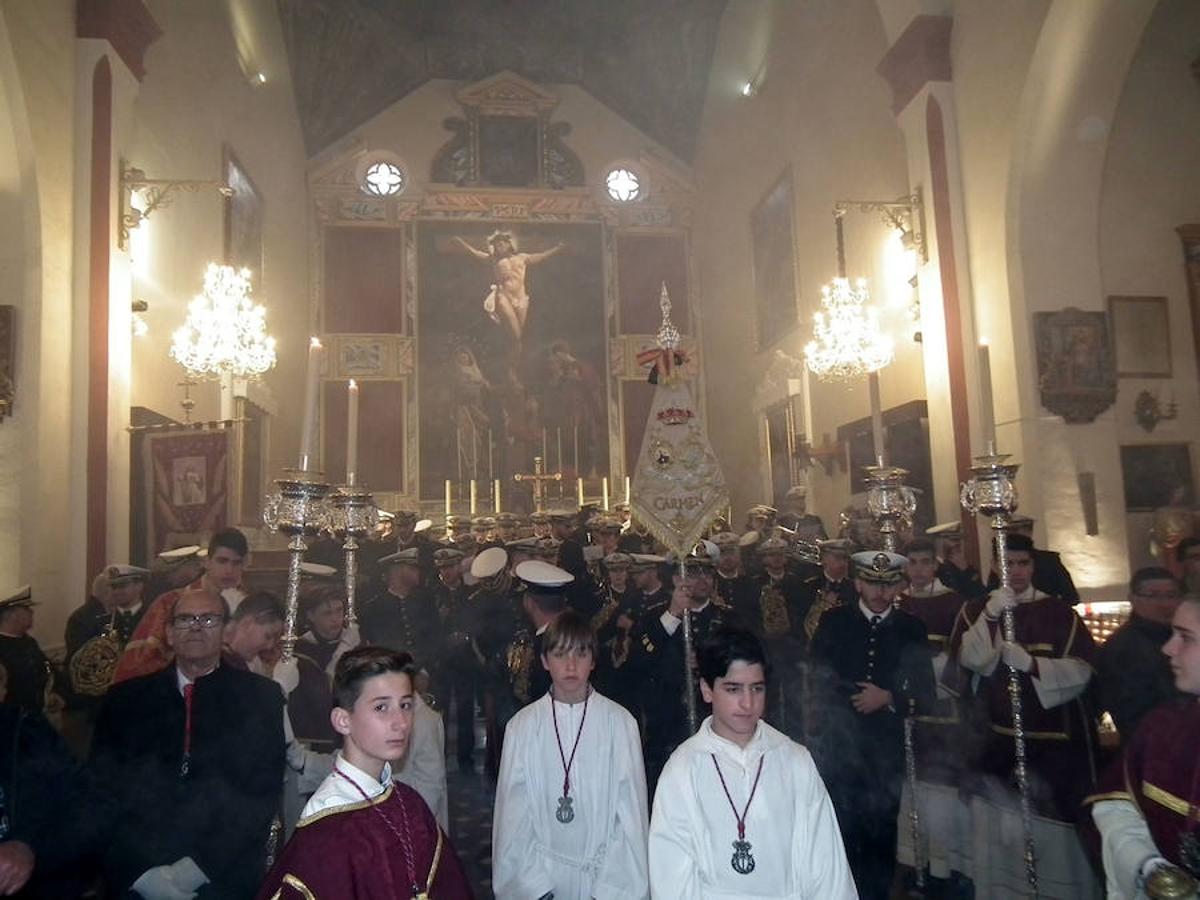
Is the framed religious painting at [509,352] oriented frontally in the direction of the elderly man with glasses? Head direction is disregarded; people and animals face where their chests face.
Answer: yes

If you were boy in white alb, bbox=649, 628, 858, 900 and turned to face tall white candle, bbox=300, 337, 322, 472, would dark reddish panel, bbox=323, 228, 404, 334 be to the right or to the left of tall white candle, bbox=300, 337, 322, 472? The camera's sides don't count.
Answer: right

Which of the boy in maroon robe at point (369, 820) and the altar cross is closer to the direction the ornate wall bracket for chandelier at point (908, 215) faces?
the altar cross

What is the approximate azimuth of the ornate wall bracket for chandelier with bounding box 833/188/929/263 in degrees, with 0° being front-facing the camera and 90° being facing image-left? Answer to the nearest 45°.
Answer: approximately 90°

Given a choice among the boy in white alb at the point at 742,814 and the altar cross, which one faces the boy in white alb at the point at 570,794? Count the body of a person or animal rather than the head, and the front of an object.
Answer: the altar cross

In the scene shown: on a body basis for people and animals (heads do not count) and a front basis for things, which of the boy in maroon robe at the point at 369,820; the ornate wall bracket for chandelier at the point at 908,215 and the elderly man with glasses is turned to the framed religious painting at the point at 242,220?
the ornate wall bracket for chandelier
